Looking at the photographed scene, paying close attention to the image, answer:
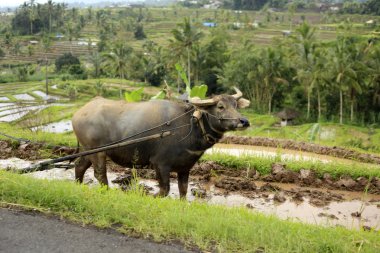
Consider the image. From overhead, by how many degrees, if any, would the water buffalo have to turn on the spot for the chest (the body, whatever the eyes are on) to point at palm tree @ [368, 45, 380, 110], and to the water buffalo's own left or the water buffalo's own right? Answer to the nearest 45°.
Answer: approximately 90° to the water buffalo's own left

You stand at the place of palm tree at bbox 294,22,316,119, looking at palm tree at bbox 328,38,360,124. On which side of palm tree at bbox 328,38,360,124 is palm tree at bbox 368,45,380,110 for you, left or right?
left

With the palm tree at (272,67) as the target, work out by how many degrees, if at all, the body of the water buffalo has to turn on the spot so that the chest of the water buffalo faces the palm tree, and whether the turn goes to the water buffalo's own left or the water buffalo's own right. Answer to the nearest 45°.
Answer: approximately 135° to the water buffalo's own left

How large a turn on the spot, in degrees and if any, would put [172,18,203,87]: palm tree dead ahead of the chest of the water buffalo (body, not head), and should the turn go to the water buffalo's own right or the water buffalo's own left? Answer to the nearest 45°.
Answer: approximately 135° to the water buffalo's own left

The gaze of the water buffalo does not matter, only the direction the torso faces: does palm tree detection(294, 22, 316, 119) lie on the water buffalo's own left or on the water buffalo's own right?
on the water buffalo's own left

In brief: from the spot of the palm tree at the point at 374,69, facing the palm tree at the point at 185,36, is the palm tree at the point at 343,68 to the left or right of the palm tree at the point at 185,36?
left

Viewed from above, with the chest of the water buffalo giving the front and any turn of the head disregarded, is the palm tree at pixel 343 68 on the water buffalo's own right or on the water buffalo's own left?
on the water buffalo's own left

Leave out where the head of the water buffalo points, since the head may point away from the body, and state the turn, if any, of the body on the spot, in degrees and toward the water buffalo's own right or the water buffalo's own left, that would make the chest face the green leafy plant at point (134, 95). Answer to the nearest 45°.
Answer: approximately 135° to the water buffalo's own left

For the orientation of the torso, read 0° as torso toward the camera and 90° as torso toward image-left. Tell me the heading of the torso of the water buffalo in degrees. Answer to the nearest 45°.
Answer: approximately 315°
